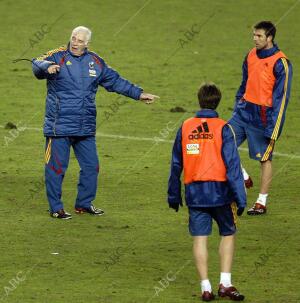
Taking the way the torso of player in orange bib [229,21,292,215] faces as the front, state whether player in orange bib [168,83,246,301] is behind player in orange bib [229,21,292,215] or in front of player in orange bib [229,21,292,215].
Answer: in front

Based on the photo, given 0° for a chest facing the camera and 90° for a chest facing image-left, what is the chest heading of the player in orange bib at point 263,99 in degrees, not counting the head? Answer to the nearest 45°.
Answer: approximately 45°

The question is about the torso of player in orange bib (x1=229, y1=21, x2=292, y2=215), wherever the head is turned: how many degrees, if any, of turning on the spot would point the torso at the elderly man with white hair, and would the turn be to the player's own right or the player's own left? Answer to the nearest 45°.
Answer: approximately 45° to the player's own right

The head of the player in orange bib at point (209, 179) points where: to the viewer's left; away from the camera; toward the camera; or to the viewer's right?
away from the camera

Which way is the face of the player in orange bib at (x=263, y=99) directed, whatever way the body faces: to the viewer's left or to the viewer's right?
to the viewer's left
